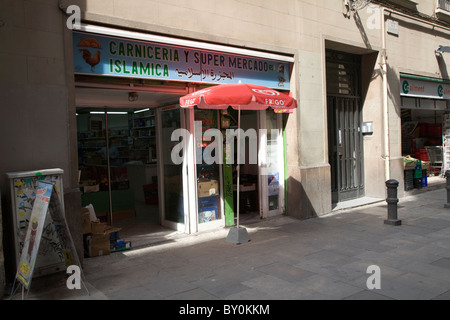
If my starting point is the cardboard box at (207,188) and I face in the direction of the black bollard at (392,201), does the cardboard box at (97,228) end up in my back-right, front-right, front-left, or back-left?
back-right

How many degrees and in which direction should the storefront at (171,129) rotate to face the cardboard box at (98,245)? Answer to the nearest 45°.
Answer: approximately 90° to its right

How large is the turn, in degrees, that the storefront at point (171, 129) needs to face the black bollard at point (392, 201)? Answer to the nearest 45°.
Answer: approximately 45° to its left

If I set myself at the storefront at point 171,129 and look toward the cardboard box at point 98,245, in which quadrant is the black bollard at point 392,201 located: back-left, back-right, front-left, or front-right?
back-left

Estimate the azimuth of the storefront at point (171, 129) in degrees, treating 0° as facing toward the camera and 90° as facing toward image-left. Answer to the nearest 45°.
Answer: approximately 315°
